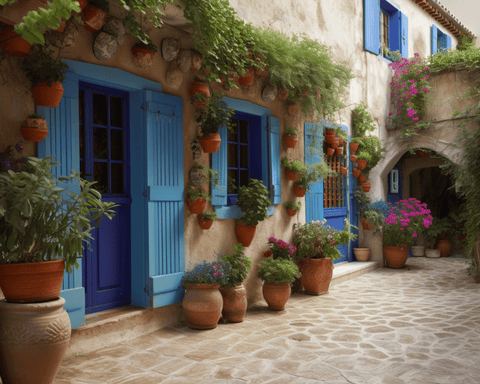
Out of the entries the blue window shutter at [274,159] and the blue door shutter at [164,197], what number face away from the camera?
0

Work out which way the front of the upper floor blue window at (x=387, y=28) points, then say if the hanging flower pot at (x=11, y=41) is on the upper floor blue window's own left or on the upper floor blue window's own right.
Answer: on the upper floor blue window's own right

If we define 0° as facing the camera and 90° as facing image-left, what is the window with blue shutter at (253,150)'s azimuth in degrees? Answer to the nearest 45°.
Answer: approximately 315°

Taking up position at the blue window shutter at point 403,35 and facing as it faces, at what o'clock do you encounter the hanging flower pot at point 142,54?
The hanging flower pot is roughly at 2 o'clock from the blue window shutter.

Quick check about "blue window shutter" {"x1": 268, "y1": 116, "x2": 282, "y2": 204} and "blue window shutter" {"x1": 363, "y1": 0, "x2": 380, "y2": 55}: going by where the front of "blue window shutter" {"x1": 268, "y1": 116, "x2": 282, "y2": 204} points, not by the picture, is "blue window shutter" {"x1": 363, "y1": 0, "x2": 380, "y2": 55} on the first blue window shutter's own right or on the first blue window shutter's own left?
on the first blue window shutter's own left

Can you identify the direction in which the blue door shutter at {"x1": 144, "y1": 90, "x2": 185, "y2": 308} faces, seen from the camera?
facing the viewer and to the right of the viewer

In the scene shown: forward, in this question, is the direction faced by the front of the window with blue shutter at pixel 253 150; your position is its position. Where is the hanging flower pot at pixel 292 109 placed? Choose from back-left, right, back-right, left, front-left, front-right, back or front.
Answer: left

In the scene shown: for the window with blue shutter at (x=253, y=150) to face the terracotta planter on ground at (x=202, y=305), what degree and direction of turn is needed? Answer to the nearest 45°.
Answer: approximately 45° to its right

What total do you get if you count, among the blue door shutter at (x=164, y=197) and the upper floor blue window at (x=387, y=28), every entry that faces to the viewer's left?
0

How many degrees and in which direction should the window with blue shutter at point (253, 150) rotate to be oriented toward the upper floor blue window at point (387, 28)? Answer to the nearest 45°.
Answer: approximately 90° to its left

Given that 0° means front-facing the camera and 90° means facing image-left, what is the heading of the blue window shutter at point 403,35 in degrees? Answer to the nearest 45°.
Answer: approximately 315°

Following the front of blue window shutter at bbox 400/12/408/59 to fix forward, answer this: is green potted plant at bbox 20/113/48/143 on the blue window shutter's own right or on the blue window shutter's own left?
on the blue window shutter's own right

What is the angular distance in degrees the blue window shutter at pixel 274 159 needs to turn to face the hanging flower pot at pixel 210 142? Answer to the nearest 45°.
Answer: approximately 90° to its right
